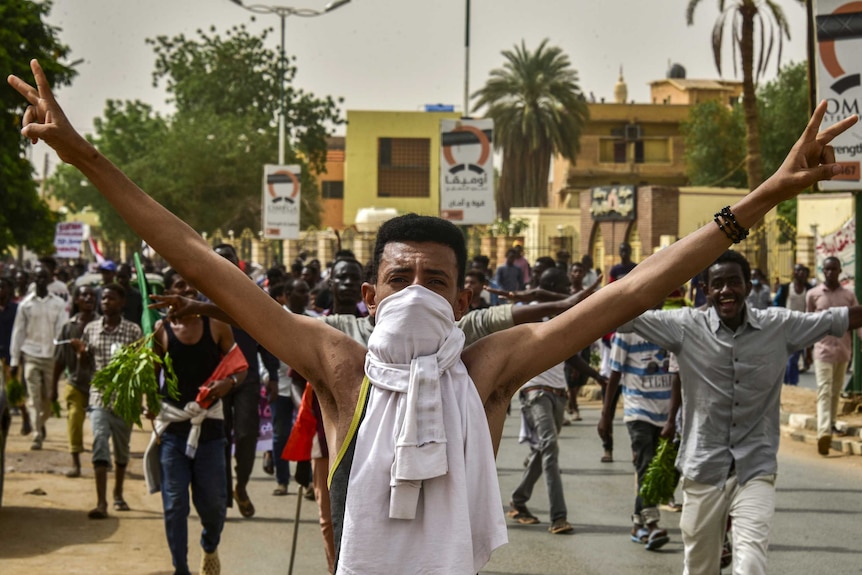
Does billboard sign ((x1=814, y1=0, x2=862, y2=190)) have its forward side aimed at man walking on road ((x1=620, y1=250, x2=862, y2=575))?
yes

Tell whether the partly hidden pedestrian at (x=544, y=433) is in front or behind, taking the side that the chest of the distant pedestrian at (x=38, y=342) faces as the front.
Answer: in front

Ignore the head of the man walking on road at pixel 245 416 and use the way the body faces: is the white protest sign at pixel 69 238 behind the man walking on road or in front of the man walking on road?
behind

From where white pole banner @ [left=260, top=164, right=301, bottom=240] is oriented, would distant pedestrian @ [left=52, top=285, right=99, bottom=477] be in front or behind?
in front

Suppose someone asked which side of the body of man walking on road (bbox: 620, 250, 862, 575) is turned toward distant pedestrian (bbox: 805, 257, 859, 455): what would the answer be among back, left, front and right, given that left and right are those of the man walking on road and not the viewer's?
back

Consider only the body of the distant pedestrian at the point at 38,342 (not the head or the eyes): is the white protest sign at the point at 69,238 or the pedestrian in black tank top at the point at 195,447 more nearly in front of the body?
the pedestrian in black tank top
